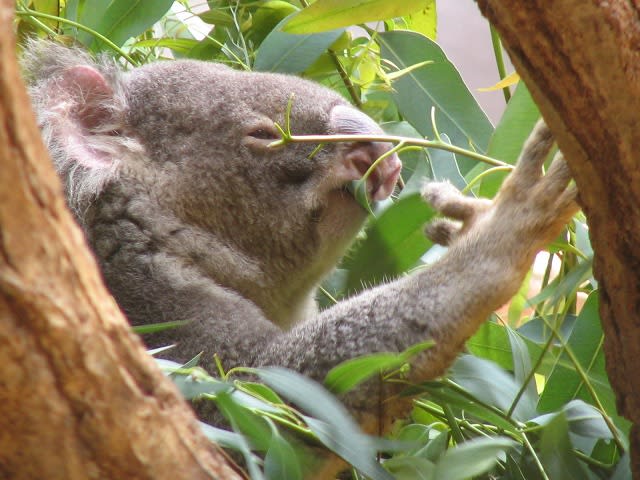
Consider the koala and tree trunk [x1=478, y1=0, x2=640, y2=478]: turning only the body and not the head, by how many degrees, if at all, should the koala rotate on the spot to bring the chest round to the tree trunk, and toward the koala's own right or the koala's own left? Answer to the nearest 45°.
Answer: approximately 45° to the koala's own right

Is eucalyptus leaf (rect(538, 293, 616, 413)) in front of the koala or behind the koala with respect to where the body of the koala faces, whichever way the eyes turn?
in front

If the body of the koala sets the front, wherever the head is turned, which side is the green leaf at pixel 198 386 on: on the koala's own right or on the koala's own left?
on the koala's own right

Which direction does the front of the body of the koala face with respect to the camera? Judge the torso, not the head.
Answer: to the viewer's right

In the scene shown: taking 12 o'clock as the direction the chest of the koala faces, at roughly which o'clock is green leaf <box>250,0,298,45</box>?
The green leaf is roughly at 9 o'clock from the koala.
